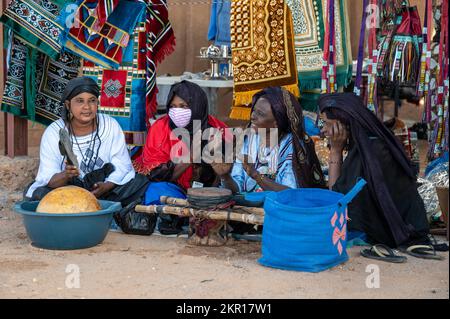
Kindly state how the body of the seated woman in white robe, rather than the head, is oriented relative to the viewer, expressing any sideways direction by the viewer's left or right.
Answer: facing the viewer

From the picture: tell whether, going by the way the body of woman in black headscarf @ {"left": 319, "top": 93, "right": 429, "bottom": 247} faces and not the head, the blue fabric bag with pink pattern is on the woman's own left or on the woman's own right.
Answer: on the woman's own left

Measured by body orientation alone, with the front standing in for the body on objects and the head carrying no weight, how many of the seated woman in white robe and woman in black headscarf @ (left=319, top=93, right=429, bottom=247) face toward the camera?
1

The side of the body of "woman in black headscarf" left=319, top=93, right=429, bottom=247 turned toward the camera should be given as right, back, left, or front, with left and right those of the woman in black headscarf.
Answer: left

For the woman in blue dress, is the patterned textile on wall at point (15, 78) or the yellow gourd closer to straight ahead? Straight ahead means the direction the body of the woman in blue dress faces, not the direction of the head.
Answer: the yellow gourd

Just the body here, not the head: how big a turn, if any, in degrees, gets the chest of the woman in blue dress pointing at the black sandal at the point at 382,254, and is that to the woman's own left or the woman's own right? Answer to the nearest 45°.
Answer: approximately 90° to the woman's own left

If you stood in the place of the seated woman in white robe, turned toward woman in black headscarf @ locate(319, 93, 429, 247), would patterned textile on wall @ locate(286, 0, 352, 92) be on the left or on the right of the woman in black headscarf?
left

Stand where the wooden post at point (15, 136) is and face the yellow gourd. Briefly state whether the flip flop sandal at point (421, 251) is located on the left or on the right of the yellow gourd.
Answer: left
